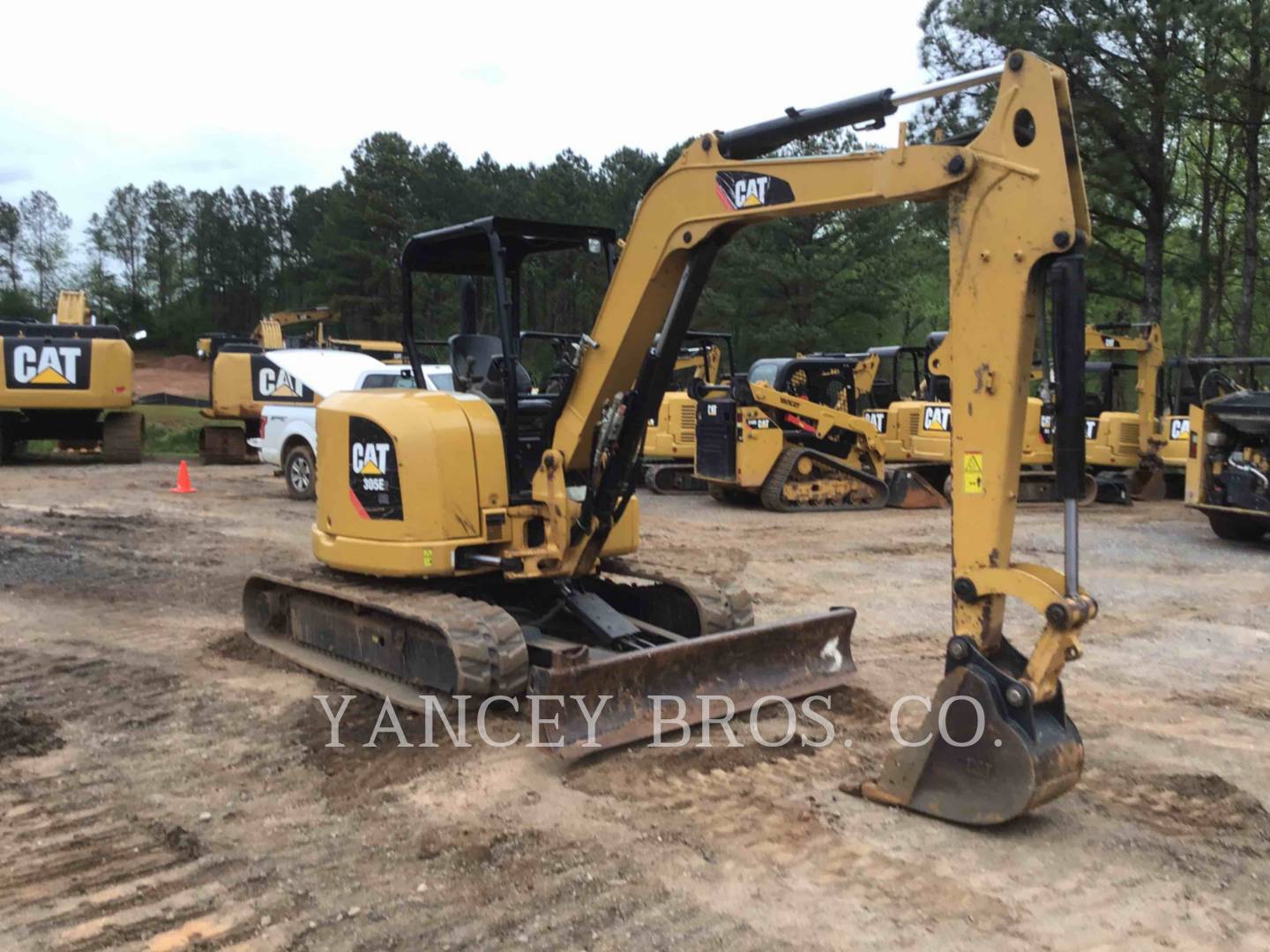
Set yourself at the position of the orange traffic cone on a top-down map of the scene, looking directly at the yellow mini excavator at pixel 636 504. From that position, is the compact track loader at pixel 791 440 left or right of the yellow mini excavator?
left

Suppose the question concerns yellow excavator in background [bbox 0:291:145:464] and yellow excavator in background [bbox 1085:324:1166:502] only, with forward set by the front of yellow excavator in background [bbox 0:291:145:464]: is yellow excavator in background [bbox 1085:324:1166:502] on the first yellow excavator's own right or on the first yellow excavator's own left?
on the first yellow excavator's own right

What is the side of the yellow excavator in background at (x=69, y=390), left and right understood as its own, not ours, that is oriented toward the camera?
back

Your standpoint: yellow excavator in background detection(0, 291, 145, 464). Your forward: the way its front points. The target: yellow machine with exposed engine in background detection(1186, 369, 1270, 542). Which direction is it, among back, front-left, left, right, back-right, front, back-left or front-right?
back-right

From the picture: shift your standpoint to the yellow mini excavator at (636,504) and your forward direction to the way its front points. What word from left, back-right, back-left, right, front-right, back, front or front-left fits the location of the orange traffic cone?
back

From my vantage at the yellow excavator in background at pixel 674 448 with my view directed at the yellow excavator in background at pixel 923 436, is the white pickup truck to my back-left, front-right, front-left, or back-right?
back-right

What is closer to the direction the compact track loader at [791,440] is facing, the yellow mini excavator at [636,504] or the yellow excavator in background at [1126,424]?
the yellow excavator in background

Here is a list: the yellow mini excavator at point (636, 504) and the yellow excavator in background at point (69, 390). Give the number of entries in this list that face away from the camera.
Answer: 1

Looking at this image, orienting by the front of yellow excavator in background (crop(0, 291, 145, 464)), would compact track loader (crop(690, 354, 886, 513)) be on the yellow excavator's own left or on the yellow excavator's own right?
on the yellow excavator's own right

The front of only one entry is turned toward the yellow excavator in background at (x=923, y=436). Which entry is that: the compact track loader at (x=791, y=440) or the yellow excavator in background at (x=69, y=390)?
the compact track loader

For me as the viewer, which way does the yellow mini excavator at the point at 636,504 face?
facing the viewer and to the right of the viewer

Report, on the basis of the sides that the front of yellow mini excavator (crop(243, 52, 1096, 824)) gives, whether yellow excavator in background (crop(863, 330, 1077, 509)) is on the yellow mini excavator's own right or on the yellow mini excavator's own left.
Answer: on the yellow mini excavator's own left

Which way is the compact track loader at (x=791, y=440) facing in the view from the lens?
facing away from the viewer and to the right of the viewer

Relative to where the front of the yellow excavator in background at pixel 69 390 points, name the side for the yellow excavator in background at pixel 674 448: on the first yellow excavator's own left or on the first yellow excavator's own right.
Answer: on the first yellow excavator's own right

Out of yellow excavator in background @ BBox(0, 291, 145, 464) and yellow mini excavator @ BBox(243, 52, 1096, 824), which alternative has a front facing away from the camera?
the yellow excavator in background

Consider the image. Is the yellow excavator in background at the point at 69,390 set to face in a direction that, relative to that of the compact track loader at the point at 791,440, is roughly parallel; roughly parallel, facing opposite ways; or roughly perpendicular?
roughly perpendicular

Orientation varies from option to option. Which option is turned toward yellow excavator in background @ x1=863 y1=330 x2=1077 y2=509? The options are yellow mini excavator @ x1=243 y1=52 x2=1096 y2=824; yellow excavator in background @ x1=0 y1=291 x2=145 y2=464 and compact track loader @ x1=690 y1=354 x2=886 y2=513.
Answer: the compact track loader

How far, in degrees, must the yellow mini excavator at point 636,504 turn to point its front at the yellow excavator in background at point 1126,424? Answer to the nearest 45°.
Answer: approximately 90° to its left
